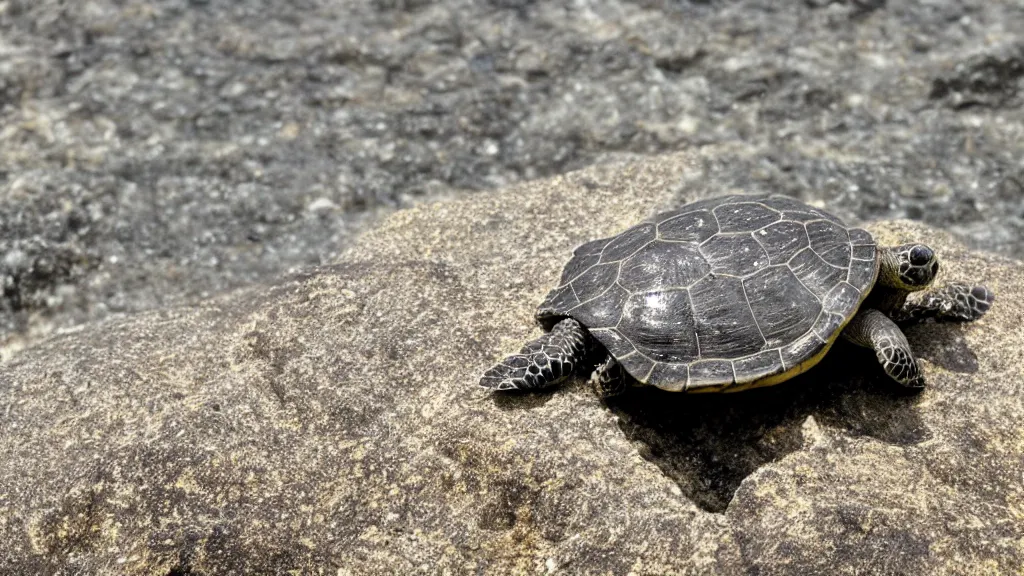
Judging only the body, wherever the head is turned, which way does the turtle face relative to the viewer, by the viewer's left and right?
facing to the right of the viewer
